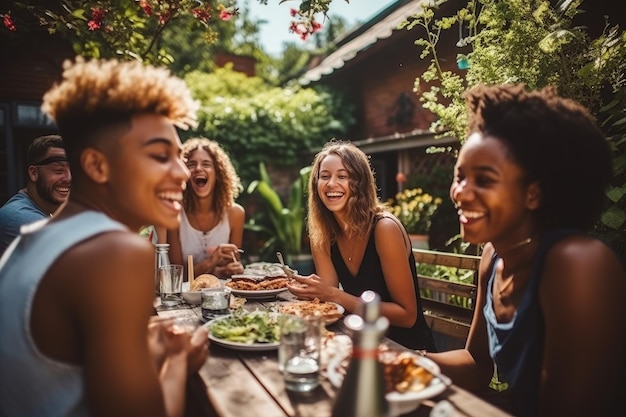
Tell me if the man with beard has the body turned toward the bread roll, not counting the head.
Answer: yes

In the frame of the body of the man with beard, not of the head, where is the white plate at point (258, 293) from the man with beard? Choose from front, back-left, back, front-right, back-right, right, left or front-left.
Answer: front

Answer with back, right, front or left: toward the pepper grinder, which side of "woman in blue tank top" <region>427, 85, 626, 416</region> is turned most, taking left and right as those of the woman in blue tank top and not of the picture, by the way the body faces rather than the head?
front

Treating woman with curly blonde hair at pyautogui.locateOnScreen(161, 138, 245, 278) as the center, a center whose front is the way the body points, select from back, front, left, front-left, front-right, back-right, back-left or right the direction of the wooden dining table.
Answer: front

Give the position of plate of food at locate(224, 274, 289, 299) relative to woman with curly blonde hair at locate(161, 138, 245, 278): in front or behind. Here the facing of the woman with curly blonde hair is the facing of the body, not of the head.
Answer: in front

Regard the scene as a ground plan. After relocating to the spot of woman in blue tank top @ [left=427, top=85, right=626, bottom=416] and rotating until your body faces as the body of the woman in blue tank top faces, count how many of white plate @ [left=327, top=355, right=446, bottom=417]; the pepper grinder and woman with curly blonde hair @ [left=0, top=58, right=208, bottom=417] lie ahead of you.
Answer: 3

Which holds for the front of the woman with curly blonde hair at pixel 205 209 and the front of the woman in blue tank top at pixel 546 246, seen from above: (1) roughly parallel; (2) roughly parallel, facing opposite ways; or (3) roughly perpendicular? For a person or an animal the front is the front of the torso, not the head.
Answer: roughly perpendicular

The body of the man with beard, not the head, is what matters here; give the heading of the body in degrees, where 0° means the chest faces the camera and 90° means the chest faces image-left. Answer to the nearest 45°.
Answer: approximately 315°

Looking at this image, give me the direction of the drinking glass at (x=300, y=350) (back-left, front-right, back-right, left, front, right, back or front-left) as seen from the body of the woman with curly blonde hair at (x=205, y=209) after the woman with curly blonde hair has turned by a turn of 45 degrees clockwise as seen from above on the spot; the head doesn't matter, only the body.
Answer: front-left

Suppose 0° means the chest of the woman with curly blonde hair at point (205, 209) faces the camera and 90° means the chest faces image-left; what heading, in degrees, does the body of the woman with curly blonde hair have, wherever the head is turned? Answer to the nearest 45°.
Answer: approximately 0°

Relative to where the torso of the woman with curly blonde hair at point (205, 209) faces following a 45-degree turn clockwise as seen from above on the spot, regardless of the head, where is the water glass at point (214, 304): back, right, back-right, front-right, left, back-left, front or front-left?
front-left

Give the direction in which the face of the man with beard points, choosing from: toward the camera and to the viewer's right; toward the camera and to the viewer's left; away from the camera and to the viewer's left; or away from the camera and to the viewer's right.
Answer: toward the camera and to the viewer's right

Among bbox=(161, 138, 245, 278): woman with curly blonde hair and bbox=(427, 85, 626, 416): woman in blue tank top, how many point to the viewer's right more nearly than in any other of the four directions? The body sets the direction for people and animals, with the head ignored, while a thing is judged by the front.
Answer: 0

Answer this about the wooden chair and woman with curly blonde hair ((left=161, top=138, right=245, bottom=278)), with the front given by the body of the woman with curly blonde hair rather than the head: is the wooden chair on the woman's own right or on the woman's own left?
on the woman's own left
